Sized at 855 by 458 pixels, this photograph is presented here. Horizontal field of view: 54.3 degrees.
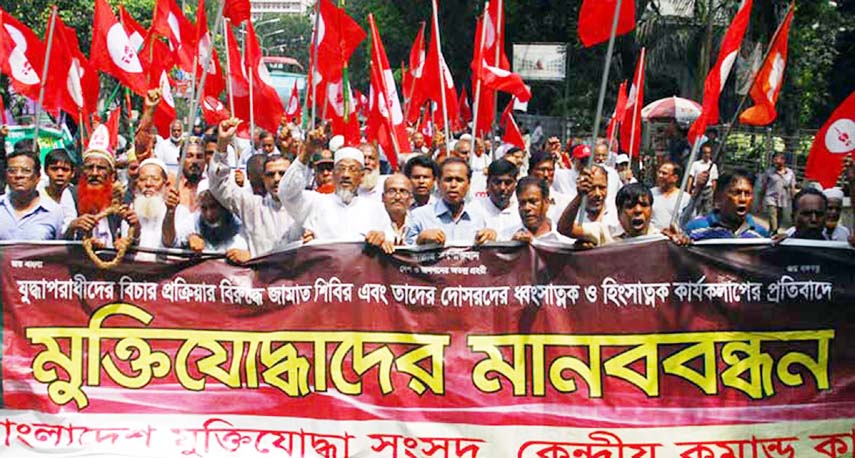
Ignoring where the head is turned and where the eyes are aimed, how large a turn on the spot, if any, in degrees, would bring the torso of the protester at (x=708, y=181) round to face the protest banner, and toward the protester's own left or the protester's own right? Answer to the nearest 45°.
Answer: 0° — they already face it

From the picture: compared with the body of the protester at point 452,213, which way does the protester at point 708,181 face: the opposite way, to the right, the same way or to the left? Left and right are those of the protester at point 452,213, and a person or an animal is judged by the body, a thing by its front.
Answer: the same way

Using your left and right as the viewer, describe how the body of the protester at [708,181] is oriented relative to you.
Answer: facing the viewer

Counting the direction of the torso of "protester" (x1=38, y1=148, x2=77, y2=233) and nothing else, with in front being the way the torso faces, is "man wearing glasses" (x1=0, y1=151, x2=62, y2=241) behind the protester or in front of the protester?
in front

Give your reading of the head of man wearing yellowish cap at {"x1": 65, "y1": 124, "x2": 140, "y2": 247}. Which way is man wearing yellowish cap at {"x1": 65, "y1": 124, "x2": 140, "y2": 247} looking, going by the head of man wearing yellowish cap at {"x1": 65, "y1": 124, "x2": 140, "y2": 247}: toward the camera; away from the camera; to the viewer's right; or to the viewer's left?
toward the camera

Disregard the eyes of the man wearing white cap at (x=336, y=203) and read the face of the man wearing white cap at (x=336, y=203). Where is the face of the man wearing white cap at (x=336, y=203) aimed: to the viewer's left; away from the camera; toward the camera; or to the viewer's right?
toward the camera

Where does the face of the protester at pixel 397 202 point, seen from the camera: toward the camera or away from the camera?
toward the camera

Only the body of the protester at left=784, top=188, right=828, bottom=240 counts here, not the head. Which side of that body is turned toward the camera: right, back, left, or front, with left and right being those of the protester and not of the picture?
front

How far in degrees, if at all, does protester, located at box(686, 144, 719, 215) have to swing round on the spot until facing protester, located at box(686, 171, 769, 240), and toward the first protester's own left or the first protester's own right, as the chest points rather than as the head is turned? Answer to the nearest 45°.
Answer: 0° — they already face them

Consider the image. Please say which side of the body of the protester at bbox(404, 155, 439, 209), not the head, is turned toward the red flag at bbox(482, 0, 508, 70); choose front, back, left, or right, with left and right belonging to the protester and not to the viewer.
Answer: back

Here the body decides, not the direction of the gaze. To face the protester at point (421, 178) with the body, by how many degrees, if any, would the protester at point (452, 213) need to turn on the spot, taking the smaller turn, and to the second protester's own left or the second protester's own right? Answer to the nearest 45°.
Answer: approximately 180°

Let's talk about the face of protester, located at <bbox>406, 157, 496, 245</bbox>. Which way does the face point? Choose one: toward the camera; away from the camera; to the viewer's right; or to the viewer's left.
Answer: toward the camera

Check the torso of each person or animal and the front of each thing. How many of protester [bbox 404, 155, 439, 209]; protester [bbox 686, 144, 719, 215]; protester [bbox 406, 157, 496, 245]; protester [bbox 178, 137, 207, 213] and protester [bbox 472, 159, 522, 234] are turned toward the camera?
5

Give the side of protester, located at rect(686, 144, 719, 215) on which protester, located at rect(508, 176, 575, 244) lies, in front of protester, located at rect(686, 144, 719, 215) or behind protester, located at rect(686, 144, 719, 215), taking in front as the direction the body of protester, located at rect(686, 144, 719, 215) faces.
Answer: in front

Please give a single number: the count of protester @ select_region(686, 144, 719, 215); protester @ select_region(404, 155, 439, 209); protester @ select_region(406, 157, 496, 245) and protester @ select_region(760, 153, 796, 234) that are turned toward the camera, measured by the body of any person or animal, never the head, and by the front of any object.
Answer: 4

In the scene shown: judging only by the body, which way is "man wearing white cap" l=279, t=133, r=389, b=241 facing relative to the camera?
toward the camera
